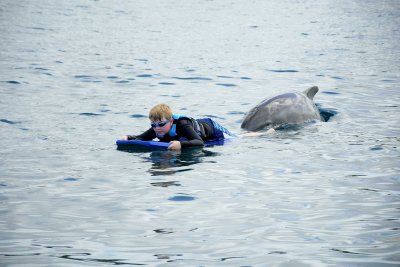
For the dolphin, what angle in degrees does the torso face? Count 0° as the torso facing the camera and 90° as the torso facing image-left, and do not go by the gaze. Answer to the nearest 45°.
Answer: approximately 90°

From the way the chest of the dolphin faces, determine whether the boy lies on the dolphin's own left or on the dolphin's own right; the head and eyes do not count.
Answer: on the dolphin's own left
